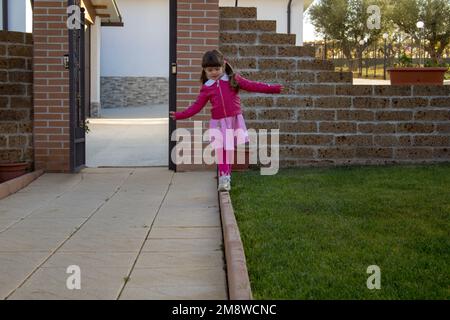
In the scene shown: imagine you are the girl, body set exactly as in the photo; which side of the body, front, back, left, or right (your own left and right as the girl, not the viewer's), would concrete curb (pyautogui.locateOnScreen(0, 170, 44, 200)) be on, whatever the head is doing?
right

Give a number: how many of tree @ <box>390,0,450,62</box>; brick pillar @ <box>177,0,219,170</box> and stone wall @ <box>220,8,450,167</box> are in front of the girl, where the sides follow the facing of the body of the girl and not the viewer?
0

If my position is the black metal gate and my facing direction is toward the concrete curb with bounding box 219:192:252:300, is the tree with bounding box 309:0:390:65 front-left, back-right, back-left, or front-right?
back-left

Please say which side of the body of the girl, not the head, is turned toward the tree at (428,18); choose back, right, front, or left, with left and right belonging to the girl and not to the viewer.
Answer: back

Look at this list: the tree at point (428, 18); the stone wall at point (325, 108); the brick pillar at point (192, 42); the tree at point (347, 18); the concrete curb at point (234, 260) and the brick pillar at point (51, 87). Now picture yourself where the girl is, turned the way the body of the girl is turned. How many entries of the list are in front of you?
1

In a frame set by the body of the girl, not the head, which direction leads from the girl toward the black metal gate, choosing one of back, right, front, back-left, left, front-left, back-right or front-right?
back-right

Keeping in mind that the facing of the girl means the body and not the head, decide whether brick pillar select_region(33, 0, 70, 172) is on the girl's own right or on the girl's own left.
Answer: on the girl's own right

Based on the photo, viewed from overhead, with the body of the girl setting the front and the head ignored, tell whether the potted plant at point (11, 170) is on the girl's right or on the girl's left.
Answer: on the girl's right

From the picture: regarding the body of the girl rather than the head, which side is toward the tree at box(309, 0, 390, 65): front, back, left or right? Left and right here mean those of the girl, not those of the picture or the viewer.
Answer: back

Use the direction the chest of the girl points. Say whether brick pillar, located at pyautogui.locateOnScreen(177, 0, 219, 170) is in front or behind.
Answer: behind

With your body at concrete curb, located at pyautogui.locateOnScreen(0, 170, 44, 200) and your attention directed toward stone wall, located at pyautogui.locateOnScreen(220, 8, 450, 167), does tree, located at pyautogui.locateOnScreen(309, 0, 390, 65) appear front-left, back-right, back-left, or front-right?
front-left

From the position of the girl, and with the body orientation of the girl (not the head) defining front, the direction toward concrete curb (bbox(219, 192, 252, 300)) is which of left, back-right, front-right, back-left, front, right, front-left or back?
front

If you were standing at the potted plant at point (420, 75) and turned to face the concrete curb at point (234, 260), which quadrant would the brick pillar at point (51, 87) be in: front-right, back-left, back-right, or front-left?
front-right

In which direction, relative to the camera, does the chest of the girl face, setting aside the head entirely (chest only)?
toward the camera
